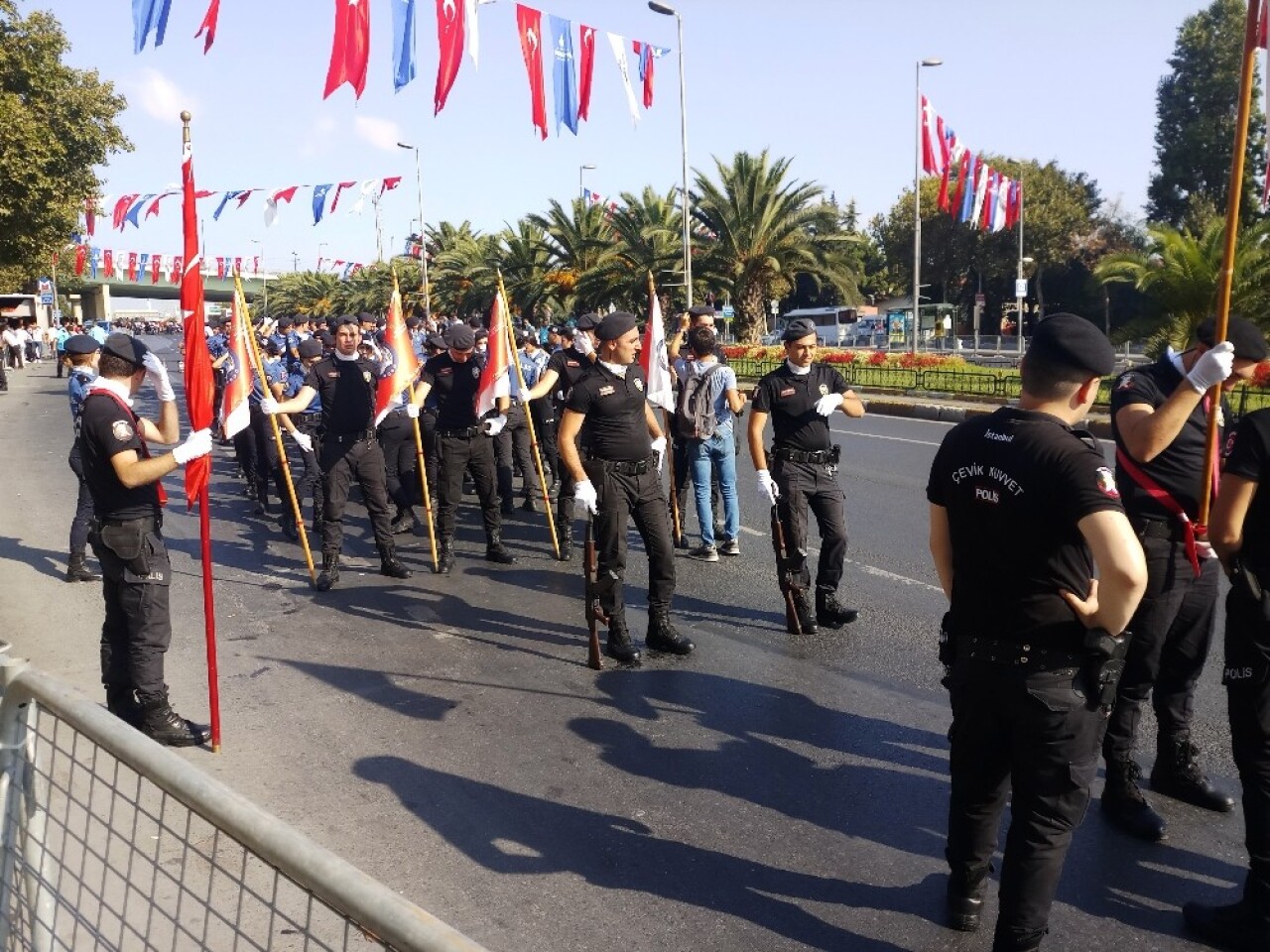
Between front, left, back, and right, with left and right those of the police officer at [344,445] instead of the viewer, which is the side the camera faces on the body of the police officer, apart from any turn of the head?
front

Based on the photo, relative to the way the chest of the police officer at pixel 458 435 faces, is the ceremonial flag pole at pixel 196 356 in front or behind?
in front

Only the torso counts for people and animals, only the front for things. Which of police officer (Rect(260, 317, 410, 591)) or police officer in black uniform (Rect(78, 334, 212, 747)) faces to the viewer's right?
the police officer in black uniform

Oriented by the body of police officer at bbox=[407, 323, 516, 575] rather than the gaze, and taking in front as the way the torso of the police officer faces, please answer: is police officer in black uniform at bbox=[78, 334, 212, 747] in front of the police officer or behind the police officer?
in front

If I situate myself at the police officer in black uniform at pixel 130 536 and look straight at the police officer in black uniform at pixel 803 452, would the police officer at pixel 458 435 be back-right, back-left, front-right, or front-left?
front-left

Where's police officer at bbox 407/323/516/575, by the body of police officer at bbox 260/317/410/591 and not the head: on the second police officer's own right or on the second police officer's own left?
on the second police officer's own left

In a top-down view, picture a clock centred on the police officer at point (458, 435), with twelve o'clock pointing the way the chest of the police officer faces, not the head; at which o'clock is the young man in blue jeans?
The young man in blue jeans is roughly at 9 o'clock from the police officer.

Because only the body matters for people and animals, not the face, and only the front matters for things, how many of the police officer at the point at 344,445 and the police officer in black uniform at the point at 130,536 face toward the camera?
1

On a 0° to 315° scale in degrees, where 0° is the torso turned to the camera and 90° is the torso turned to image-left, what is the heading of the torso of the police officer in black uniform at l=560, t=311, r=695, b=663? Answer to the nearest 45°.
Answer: approximately 315°

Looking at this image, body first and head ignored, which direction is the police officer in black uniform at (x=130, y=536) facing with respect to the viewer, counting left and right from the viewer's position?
facing to the right of the viewer

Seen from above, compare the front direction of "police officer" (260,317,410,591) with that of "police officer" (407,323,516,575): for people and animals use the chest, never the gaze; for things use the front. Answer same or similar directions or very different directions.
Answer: same or similar directions
